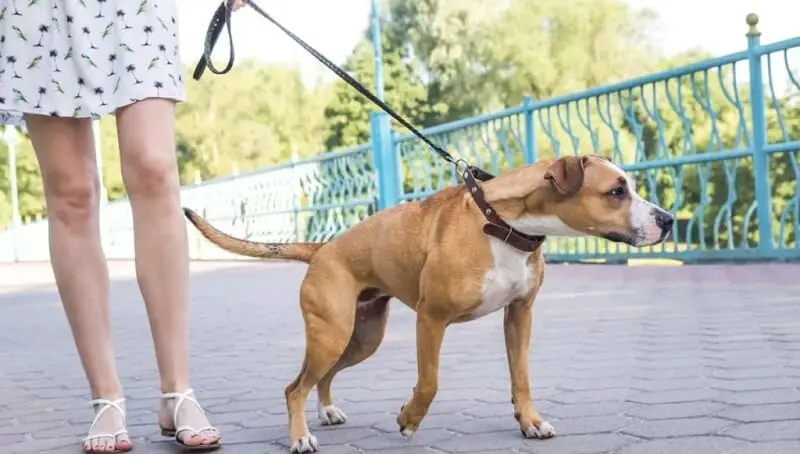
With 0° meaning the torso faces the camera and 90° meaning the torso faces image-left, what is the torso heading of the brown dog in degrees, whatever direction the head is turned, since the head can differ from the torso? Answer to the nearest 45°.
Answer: approximately 315°
